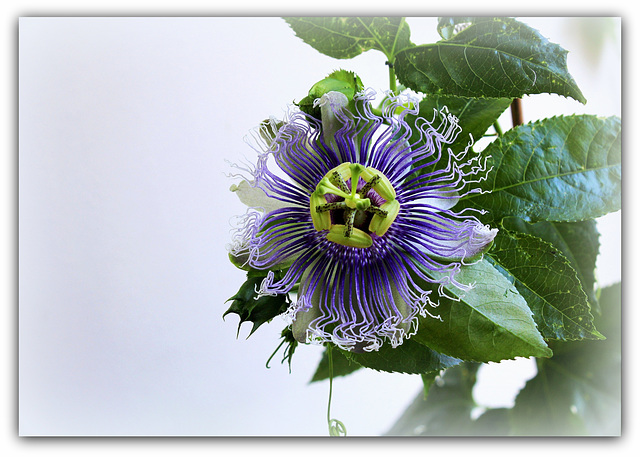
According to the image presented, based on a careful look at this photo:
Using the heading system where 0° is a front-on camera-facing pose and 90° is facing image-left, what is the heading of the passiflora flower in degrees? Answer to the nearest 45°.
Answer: approximately 0°

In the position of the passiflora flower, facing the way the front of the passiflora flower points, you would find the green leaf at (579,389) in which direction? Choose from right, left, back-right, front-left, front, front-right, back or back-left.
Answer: back-left
